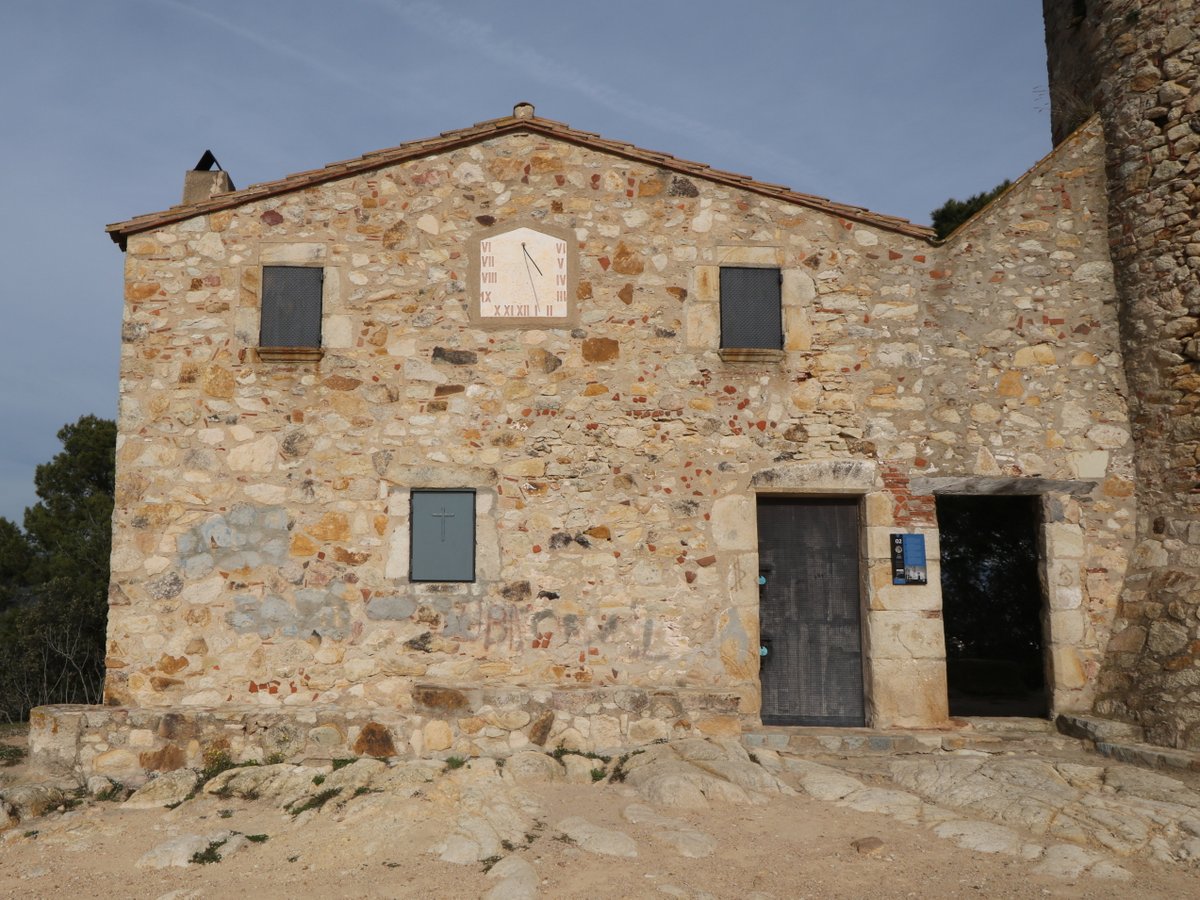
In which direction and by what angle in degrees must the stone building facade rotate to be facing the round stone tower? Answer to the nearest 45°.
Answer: approximately 90° to its left

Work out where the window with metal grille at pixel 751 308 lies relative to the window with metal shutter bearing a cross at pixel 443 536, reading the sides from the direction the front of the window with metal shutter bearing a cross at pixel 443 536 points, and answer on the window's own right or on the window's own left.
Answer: on the window's own left

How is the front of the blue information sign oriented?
toward the camera

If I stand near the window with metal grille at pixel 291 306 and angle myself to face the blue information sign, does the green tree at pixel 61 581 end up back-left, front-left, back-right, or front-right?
back-left

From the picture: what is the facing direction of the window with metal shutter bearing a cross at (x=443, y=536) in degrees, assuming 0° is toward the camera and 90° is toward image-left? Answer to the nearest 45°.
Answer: approximately 0°

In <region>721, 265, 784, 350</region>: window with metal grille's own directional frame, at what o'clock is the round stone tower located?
The round stone tower is roughly at 9 o'clock from the window with metal grille.

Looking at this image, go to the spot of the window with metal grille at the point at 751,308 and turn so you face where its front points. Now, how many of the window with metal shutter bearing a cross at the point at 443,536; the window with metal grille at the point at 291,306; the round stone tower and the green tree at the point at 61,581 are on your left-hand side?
1

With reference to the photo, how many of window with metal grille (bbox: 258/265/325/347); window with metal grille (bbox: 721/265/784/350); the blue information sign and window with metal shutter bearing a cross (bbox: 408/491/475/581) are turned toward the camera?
4

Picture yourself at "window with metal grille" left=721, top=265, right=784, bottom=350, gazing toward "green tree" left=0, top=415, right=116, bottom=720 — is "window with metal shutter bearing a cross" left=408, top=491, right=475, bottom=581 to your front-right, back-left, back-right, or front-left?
front-left

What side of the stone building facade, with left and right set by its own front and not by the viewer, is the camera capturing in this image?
front

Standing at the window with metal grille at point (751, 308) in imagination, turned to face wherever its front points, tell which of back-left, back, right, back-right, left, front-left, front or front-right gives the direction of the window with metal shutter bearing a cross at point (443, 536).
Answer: right

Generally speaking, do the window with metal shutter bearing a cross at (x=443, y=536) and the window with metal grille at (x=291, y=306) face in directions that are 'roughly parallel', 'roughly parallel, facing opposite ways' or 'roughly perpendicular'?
roughly parallel

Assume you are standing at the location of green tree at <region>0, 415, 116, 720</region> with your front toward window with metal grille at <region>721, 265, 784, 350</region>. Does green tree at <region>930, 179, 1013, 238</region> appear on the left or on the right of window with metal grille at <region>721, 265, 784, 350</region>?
left

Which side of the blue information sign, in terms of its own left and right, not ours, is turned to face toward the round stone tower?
left
